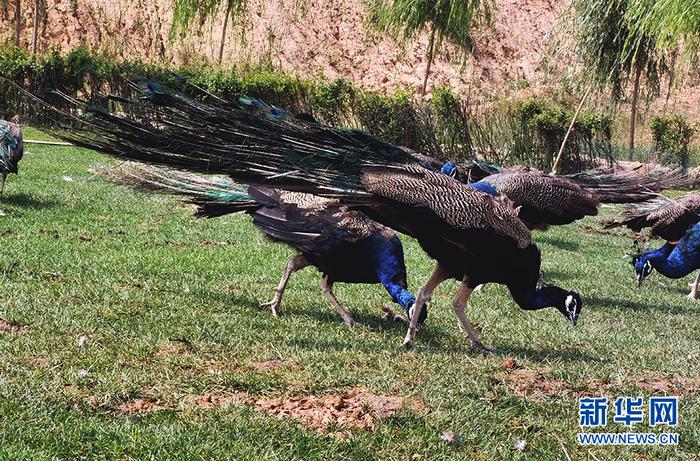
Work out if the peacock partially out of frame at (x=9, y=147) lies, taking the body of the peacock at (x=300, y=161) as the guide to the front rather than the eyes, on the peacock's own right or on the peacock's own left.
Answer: on the peacock's own left

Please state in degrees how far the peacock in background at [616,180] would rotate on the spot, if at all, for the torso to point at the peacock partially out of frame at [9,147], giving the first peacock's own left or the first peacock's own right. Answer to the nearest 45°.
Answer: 0° — it already faces it

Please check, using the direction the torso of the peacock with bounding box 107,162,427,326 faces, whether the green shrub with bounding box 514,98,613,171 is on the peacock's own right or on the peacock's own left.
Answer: on the peacock's own left

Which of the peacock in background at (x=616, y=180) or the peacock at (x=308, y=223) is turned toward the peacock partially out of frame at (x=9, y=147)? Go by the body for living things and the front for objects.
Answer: the peacock in background

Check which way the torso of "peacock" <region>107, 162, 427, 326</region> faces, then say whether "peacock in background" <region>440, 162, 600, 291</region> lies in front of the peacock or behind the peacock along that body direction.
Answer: in front

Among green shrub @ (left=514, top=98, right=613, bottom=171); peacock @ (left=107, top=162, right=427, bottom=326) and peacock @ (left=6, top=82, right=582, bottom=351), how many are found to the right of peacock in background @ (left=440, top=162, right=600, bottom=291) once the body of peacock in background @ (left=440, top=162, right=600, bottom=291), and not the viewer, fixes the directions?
1

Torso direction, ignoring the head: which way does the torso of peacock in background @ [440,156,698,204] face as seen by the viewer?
to the viewer's left

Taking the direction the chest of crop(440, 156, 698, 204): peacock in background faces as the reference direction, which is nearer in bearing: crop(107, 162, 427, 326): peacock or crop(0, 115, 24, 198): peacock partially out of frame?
the peacock partially out of frame

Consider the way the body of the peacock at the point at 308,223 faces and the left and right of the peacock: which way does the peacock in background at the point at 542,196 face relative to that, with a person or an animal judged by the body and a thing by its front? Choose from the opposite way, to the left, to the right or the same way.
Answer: the opposite way

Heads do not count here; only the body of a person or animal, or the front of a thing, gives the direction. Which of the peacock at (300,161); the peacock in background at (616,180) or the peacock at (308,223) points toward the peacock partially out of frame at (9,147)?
the peacock in background

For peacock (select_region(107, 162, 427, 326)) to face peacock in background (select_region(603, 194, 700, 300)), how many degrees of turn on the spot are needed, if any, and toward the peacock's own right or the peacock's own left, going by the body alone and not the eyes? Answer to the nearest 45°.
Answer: approximately 45° to the peacock's own left

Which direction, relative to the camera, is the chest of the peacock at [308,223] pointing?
to the viewer's right

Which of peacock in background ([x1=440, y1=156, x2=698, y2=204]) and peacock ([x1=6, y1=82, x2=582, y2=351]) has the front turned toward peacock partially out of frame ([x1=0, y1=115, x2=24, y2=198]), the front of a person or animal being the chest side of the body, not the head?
the peacock in background
